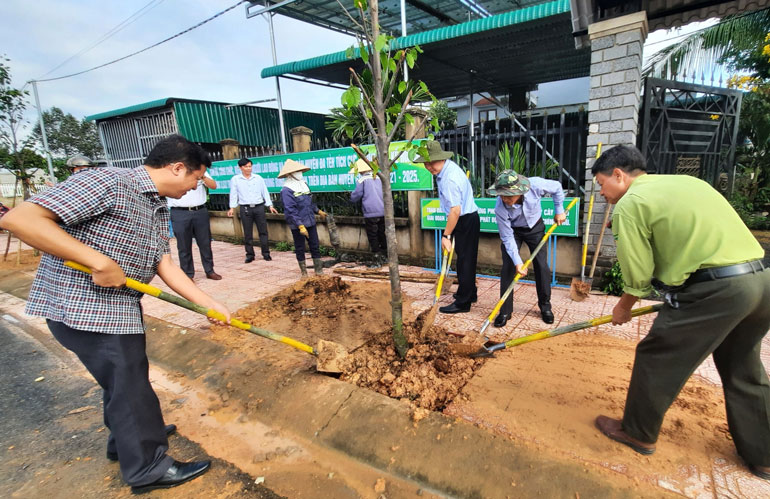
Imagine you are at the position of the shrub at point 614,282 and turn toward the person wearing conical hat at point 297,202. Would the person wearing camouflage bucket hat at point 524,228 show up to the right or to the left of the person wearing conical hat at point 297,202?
left

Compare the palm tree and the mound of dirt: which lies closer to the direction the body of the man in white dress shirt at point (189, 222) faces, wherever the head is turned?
the mound of dirt

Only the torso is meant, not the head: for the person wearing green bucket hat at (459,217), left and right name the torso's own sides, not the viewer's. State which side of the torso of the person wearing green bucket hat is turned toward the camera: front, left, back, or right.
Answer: left

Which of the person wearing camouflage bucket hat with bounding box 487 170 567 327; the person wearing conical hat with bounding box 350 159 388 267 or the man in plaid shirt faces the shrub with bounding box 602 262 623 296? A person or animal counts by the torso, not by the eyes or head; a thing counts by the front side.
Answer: the man in plaid shirt

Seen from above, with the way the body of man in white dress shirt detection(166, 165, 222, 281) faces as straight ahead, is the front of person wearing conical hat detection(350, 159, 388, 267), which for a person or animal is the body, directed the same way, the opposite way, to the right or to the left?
the opposite way

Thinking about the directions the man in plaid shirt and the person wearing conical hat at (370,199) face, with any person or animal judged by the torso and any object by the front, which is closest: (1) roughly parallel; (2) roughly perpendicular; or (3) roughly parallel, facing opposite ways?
roughly perpendicular

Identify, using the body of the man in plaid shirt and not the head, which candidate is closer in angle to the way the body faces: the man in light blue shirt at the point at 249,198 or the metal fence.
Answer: the metal fence

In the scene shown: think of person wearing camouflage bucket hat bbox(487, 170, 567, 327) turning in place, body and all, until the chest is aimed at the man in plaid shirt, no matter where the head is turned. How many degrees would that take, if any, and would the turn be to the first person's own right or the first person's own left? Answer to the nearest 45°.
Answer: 0° — they already face them

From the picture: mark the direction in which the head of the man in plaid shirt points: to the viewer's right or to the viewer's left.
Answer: to the viewer's right

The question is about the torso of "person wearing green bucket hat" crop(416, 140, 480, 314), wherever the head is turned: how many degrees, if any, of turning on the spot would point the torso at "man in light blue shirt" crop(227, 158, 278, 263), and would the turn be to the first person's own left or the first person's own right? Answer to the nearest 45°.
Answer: approximately 45° to the first person's own right

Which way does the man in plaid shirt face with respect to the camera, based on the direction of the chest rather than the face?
to the viewer's right

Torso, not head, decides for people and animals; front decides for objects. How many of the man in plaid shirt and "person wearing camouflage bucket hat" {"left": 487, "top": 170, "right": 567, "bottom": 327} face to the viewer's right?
1

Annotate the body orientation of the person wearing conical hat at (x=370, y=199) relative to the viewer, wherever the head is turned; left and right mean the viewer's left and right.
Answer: facing away from the viewer and to the left of the viewer
